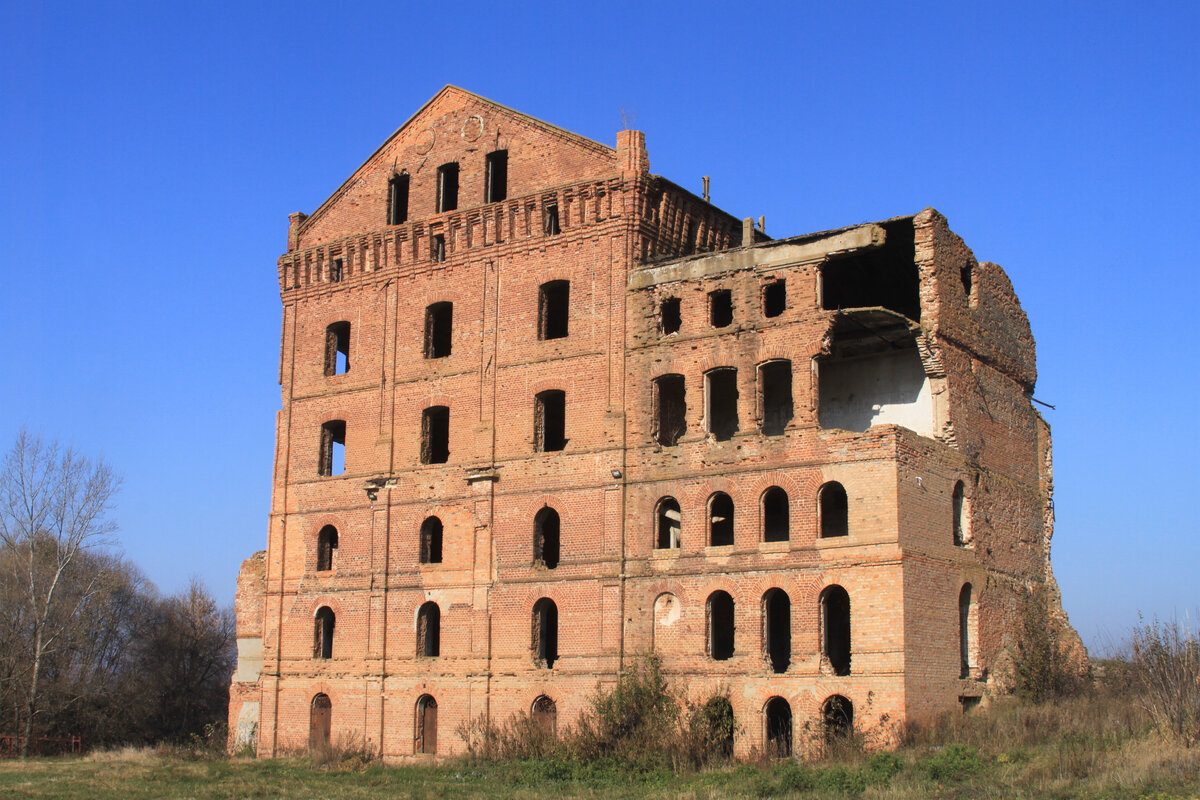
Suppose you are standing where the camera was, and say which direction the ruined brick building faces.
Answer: facing the viewer and to the left of the viewer
